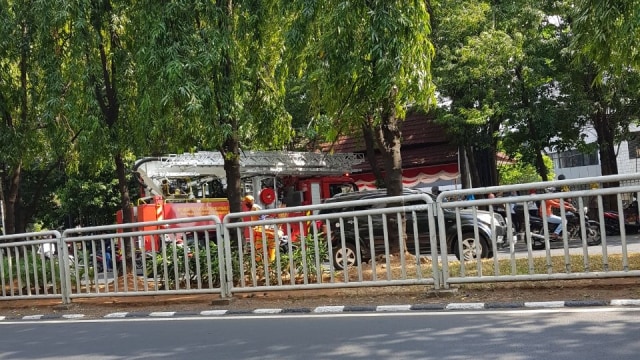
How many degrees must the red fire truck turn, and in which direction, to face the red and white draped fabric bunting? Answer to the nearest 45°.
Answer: approximately 45° to its left

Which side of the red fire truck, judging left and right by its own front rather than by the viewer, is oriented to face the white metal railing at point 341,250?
right

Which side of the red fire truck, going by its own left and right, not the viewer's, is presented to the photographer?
right
